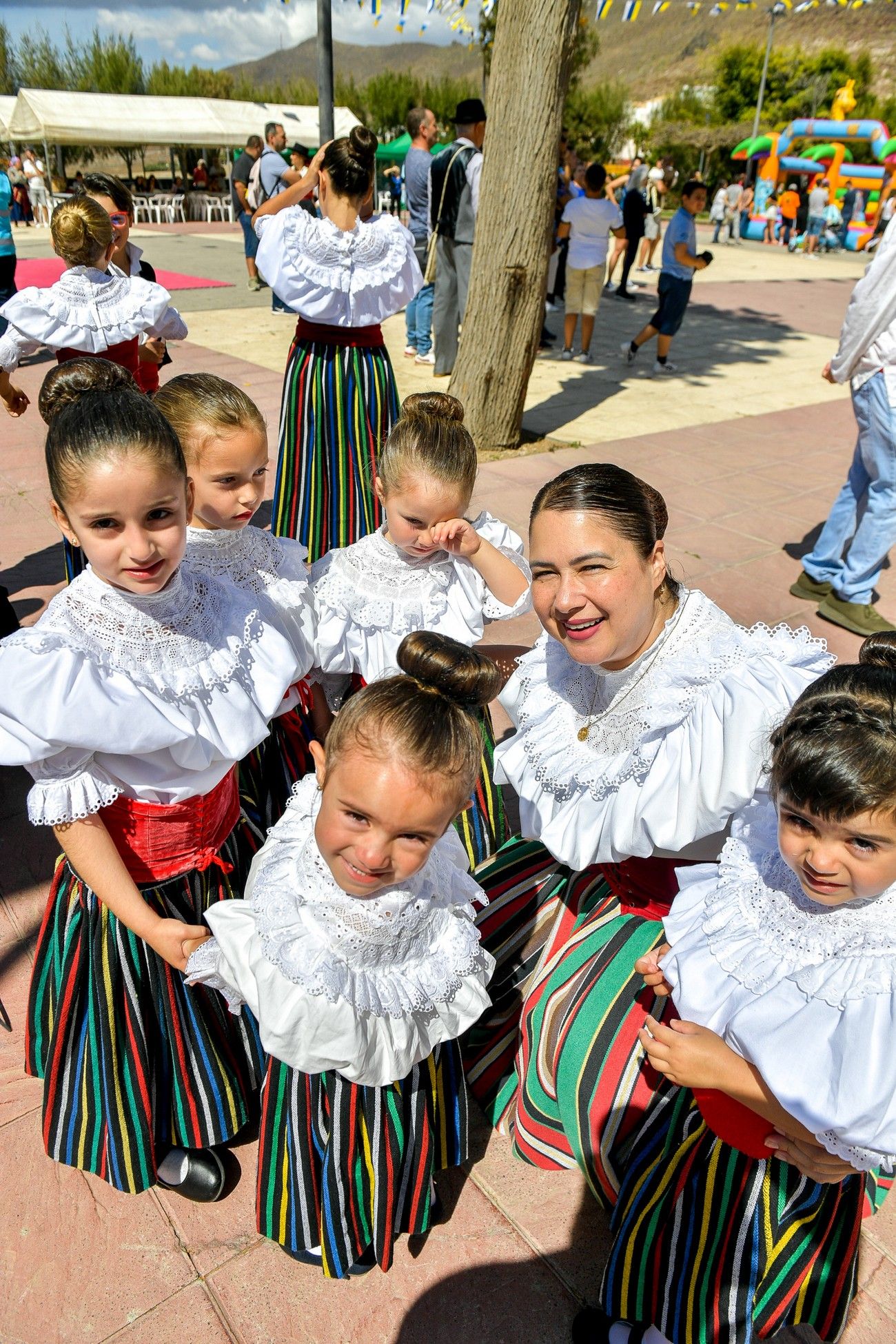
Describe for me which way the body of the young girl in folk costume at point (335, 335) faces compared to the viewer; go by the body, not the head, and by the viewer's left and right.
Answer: facing away from the viewer

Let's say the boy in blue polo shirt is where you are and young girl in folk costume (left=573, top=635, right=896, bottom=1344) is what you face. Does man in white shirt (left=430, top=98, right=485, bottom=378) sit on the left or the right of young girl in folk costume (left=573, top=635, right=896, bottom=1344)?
right

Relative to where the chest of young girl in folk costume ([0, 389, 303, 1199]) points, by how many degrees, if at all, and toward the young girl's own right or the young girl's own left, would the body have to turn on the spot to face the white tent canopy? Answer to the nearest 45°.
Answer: approximately 135° to the young girl's own left

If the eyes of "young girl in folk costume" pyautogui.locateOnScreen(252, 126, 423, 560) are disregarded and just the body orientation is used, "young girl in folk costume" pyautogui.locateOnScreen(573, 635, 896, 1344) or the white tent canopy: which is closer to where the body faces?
the white tent canopy

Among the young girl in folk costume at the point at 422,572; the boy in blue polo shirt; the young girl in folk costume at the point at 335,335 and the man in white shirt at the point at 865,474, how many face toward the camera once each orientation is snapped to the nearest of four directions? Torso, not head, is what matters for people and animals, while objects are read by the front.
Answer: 1

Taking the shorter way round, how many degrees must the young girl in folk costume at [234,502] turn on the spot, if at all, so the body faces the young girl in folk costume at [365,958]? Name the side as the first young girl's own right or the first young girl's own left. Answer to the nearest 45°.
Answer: approximately 45° to the first young girl's own right

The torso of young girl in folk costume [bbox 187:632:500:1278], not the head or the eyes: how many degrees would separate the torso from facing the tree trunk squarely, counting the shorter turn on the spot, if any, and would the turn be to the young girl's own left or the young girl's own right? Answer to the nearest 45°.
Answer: approximately 180°

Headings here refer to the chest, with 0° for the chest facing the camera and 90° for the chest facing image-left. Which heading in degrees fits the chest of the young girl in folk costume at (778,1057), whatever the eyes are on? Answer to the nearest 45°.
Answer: approximately 45°

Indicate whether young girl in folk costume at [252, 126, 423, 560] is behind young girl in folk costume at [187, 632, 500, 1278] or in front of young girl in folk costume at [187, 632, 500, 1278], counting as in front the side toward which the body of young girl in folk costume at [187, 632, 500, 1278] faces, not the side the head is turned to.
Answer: behind

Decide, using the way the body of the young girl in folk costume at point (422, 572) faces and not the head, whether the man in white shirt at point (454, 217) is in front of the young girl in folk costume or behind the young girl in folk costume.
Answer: behind

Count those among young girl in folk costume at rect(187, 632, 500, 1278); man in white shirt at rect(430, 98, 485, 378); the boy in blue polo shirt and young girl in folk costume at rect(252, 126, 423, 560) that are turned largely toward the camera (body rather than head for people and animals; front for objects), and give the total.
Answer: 1

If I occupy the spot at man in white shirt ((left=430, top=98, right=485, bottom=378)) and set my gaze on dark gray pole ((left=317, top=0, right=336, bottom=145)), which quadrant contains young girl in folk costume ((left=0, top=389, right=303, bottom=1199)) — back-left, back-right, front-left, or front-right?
back-left
